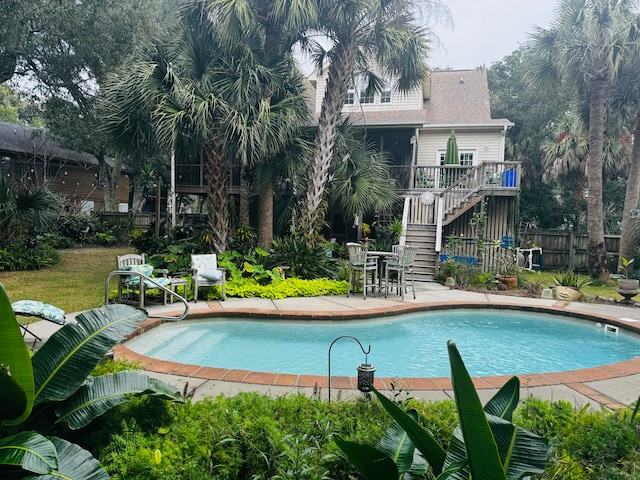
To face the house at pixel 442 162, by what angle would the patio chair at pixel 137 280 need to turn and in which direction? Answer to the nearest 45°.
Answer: approximately 90° to its left

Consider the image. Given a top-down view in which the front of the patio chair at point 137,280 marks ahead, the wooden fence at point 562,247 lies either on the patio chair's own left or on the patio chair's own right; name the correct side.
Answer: on the patio chair's own left

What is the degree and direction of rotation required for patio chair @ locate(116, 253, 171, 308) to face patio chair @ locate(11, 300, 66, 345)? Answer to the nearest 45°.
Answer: approximately 45° to its right

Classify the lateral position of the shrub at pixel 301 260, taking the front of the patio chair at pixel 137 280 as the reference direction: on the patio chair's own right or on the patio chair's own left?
on the patio chair's own left

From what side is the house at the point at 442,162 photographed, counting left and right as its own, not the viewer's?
back

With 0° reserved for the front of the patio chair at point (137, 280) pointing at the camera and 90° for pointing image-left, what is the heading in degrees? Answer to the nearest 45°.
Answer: approximately 315°
